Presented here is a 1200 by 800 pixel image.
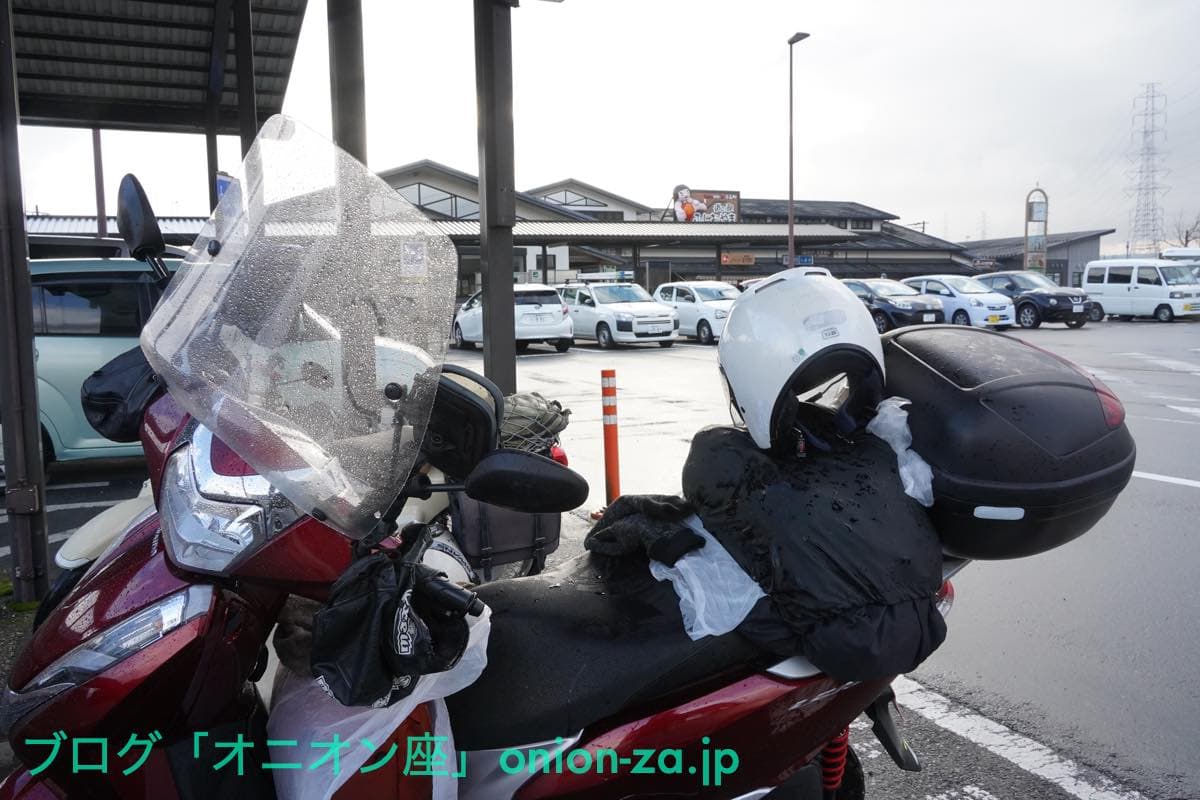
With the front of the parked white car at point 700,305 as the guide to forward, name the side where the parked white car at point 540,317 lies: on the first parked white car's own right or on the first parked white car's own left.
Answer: on the first parked white car's own right

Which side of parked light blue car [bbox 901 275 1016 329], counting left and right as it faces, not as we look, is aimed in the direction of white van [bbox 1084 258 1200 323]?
left

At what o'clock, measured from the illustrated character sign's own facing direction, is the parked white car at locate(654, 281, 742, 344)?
The parked white car is roughly at 12 o'clock from the illustrated character sign.

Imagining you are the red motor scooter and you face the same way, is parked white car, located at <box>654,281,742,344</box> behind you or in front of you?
behind

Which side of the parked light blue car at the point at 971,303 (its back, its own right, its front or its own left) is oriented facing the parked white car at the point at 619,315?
right

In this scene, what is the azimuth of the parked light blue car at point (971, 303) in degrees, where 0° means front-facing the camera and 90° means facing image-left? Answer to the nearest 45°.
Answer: approximately 315°

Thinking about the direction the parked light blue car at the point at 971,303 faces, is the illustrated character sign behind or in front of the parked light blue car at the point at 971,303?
behind

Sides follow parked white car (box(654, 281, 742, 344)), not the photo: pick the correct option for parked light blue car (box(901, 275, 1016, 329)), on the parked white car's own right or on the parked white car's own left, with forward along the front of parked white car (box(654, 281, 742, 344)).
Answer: on the parked white car's own left
